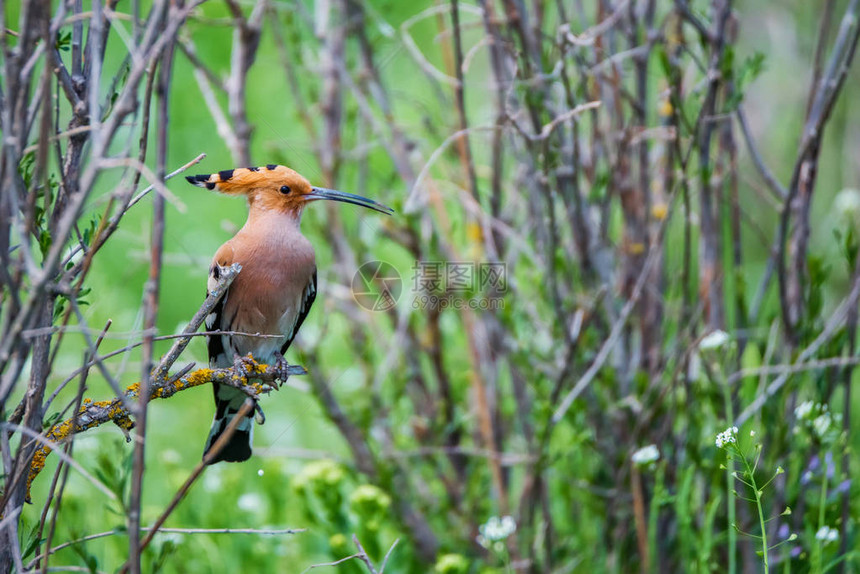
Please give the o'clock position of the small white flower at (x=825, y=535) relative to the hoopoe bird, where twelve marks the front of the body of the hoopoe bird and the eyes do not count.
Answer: The small white flower is roughly at 10 o'clock from the hoopoe bird.

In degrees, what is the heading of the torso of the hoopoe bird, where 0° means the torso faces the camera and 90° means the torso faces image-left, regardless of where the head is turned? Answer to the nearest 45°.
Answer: approximately 315°

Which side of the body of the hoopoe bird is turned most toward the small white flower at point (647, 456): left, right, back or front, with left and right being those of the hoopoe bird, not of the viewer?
left

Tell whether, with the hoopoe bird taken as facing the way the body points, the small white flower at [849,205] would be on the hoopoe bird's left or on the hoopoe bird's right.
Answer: on the hoopoe bird's left
